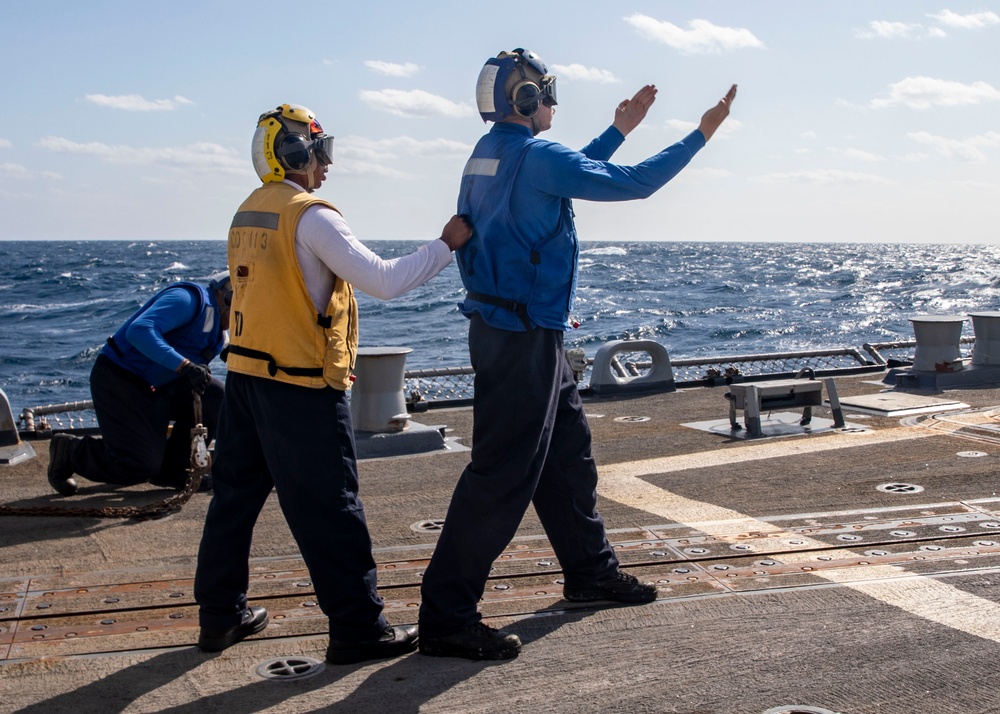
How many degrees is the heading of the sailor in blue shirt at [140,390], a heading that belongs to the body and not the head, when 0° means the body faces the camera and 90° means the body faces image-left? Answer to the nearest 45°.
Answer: approximately 270°

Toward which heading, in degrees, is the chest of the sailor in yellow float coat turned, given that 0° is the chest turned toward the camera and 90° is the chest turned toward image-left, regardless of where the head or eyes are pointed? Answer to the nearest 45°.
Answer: approximately 225°

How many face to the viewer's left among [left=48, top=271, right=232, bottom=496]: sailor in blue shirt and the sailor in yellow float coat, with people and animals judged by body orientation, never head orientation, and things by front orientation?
0

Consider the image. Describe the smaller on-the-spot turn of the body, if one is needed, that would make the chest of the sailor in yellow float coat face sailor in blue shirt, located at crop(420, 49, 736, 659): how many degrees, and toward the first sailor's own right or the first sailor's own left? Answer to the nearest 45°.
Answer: approximately 45° to the first sailor's own right

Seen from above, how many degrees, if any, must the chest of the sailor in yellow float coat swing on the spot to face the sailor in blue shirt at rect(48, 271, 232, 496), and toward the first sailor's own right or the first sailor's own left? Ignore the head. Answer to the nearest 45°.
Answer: approximately 45° to the first sailor's own left

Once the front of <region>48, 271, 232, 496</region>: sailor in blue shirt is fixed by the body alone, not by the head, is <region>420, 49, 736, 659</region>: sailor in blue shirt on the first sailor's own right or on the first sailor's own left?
on the first sailor's own right

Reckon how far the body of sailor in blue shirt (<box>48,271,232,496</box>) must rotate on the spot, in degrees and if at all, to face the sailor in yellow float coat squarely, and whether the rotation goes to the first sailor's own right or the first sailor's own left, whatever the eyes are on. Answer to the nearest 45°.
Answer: approximately 90° to the first sailor's own right

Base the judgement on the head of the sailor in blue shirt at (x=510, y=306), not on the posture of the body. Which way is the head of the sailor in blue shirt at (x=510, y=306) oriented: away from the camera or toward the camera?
away from the camera
